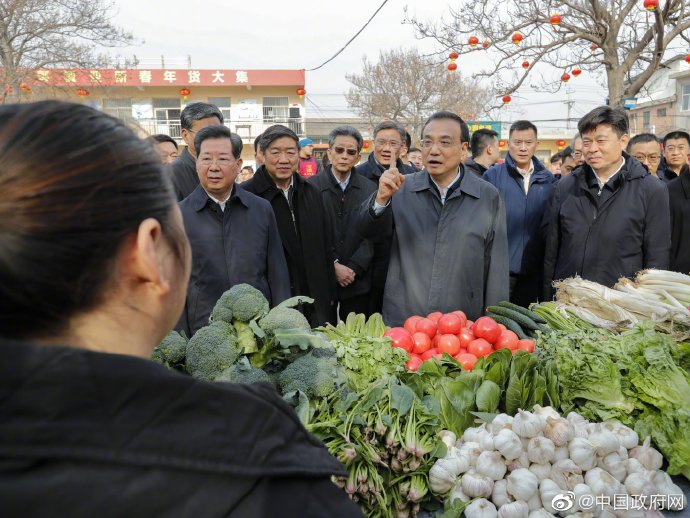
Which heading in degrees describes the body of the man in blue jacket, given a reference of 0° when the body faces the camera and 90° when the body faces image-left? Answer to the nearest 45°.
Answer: approximately 0°

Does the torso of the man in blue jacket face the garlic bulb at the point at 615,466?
yes

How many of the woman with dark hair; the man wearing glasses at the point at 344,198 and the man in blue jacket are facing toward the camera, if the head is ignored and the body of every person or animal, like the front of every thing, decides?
2

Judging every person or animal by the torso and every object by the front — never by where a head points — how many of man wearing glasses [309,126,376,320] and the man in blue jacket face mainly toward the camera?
2

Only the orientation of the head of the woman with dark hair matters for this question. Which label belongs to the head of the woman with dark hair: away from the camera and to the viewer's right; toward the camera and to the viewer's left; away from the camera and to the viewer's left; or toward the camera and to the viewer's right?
away from the camera and to the viewer's right

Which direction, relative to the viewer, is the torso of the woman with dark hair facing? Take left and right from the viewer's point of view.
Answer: facing away from the viewer and to the right of the viewer

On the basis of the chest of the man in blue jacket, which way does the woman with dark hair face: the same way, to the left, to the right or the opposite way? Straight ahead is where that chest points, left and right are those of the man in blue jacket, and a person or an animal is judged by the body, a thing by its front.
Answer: the opposite way

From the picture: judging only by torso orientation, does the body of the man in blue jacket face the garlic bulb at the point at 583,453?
yes

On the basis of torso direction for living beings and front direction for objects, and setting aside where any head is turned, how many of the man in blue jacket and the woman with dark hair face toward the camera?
1
